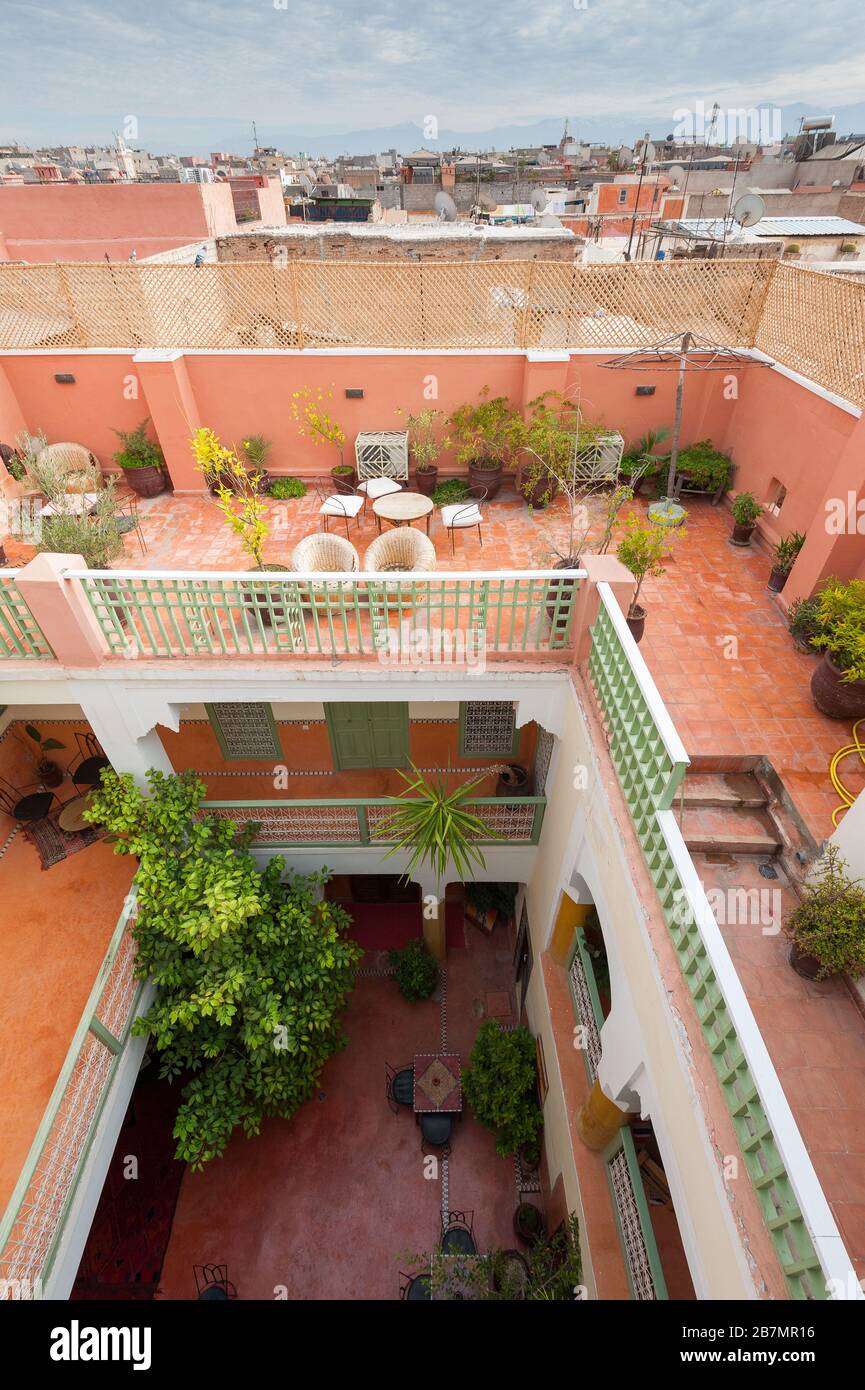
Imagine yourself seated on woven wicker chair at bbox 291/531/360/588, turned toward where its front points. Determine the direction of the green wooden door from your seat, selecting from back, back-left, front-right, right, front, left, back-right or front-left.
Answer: back

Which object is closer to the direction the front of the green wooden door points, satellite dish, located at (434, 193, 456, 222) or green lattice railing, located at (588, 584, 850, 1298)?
the green lattice railing

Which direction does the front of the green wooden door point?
toward the camera

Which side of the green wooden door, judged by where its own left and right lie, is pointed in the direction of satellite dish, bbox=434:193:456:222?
back
